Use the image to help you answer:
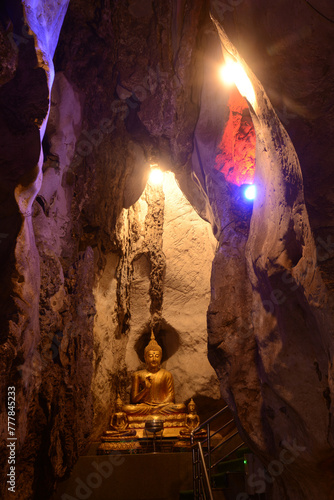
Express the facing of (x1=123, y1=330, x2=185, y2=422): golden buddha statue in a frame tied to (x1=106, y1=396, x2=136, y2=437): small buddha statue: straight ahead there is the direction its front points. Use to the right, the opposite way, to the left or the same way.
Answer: the same way

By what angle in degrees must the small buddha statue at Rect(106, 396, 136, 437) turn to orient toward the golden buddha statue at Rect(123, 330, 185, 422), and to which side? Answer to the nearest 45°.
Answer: approximately 135° to its left

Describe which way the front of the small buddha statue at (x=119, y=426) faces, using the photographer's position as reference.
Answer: facing the viewer

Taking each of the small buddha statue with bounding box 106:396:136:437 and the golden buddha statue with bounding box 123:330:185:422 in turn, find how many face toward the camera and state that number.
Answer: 2

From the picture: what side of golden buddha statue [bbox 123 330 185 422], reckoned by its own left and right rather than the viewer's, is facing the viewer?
front

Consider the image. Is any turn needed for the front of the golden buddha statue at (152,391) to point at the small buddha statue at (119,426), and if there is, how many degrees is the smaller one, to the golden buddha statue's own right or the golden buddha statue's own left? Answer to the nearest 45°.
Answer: approximately 45° to the golden buddha statue's own right
